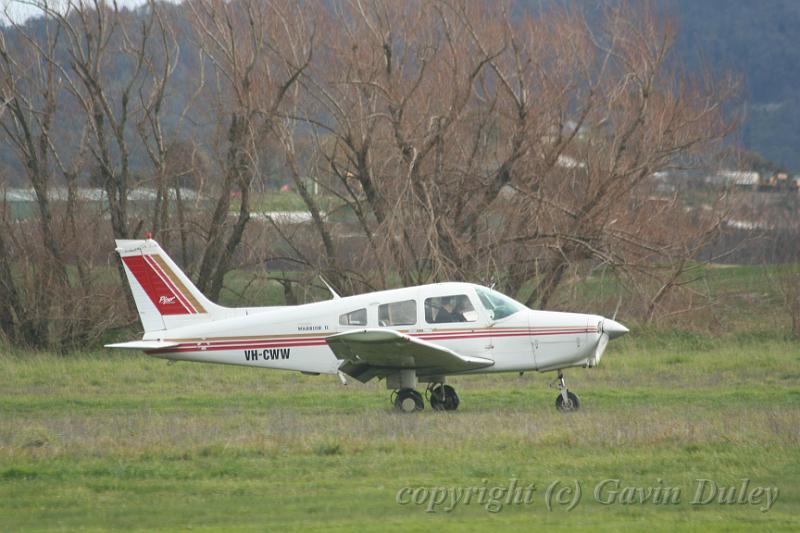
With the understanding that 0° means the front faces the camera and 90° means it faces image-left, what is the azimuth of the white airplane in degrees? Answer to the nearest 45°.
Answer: approximately 270°

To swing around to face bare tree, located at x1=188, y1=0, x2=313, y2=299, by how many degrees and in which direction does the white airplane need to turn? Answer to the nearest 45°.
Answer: approximately 90° to its left
